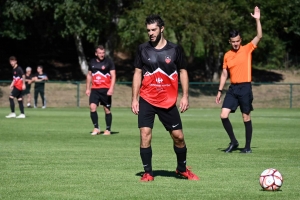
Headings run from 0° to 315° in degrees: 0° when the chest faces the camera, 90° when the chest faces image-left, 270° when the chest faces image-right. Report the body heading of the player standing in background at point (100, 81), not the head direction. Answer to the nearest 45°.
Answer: approximately 0°

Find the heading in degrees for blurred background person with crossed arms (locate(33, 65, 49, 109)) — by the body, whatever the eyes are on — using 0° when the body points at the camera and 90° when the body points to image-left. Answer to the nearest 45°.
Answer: approximately 0°

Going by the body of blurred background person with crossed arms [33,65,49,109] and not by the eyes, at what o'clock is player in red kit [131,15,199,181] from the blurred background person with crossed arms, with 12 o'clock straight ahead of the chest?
The player in red kit is roughly at 12 o'clock from the blurred background person with crossed arms.

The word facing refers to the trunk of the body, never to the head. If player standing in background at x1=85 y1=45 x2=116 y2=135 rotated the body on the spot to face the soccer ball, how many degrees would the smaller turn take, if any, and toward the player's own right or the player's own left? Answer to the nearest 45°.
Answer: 0° — they already face it

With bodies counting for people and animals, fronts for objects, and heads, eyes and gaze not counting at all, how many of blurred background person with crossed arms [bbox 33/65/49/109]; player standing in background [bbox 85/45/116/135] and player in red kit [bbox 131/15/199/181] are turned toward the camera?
3

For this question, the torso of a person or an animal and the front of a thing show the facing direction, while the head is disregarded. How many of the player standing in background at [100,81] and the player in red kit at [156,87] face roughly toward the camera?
2

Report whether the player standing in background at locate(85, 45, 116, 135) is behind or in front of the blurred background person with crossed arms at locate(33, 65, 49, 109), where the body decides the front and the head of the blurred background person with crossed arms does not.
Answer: in front

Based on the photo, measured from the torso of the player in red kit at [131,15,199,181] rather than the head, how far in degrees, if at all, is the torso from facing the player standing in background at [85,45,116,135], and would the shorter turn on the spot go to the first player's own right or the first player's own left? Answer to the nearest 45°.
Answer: approximately 180°

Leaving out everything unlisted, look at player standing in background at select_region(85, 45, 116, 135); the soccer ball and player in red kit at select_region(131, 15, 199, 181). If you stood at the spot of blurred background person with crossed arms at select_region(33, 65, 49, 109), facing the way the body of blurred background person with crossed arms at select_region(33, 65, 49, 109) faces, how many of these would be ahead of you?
3

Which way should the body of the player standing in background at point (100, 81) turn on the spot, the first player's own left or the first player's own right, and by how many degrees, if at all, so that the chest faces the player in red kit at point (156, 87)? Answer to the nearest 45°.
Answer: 0° — they already face them

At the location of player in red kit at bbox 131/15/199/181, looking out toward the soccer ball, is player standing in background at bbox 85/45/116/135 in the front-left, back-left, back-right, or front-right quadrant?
back-left

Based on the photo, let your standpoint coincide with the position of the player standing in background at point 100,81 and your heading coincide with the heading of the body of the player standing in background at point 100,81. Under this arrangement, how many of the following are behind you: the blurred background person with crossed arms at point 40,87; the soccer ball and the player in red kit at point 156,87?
1

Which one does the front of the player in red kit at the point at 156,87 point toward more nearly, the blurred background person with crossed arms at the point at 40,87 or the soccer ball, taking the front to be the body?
the soccer ball
